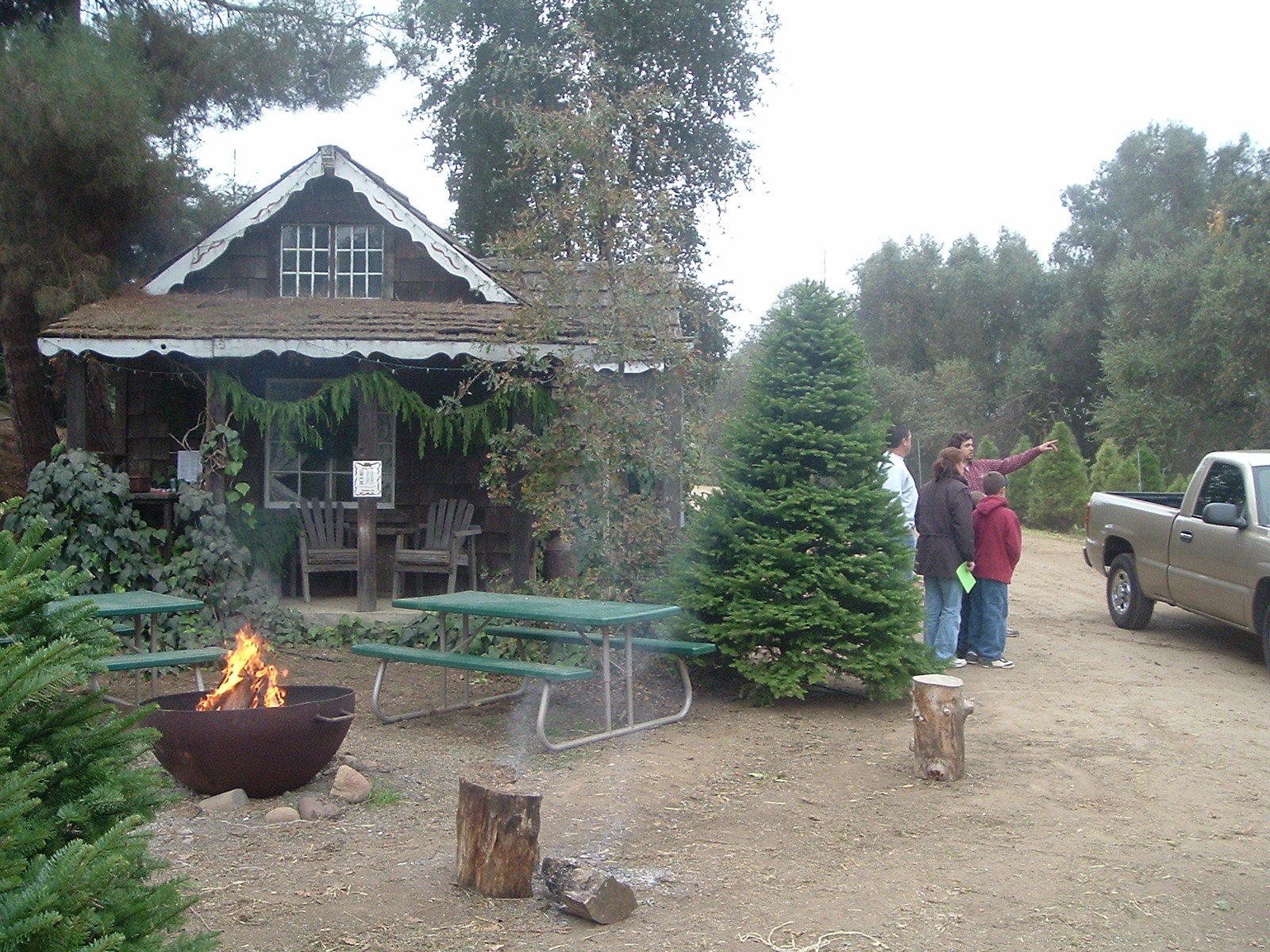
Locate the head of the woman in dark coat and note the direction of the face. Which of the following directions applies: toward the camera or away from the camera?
away from the camera

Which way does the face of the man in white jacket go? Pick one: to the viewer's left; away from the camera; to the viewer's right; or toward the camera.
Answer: to the viewer's right

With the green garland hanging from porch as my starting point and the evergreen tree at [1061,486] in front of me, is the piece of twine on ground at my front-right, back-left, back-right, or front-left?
back-right

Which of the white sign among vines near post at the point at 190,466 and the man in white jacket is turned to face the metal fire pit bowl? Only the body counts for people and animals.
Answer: the white sign among vines near post

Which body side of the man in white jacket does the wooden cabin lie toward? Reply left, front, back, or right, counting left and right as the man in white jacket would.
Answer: back

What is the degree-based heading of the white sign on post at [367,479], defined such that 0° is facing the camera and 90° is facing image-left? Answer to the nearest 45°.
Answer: approximately 0°

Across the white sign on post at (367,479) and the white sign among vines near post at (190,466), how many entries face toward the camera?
2

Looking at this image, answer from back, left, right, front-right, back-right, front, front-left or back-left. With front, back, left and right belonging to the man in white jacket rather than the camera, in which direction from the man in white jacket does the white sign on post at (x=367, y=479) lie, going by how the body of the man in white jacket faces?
back

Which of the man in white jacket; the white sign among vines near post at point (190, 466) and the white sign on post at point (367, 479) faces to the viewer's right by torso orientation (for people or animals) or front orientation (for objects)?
the man in white jacket

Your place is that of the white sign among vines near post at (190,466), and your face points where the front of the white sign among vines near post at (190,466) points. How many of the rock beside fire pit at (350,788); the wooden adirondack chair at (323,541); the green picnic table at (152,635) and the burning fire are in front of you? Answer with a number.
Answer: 3

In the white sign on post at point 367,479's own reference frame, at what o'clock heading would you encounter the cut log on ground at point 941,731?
The cut log on ground is roughly at 11 o'clock from the white sign on post.

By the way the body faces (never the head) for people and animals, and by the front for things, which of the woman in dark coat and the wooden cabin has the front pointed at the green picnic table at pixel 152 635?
the wooden cabin
